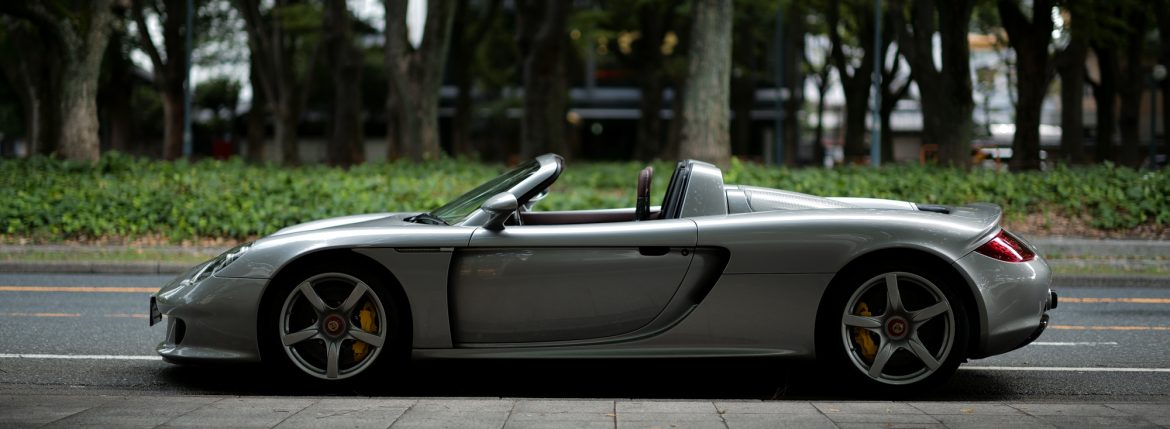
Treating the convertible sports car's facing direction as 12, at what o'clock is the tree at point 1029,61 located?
The tree is roughly at 4 o'clock from the convertible sports car.

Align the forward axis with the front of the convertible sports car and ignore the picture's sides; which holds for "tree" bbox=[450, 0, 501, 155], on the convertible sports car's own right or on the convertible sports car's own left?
on the convertible sports car's own right

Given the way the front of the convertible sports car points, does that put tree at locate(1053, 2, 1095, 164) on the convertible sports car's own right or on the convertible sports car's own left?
on the convertible sports car's own right

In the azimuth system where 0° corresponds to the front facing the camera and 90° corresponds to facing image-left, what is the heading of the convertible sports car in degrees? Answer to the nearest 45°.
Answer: approximately 90°

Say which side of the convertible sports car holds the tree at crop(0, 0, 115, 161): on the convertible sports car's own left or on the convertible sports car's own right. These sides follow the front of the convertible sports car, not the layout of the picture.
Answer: on the convertible sports car's own right

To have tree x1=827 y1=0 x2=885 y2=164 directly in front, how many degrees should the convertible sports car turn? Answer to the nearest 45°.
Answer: approximately 90° to its right

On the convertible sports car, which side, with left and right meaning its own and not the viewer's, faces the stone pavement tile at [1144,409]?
back

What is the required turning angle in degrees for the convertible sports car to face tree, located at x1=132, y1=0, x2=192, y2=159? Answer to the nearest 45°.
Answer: approximately 45° to its right
